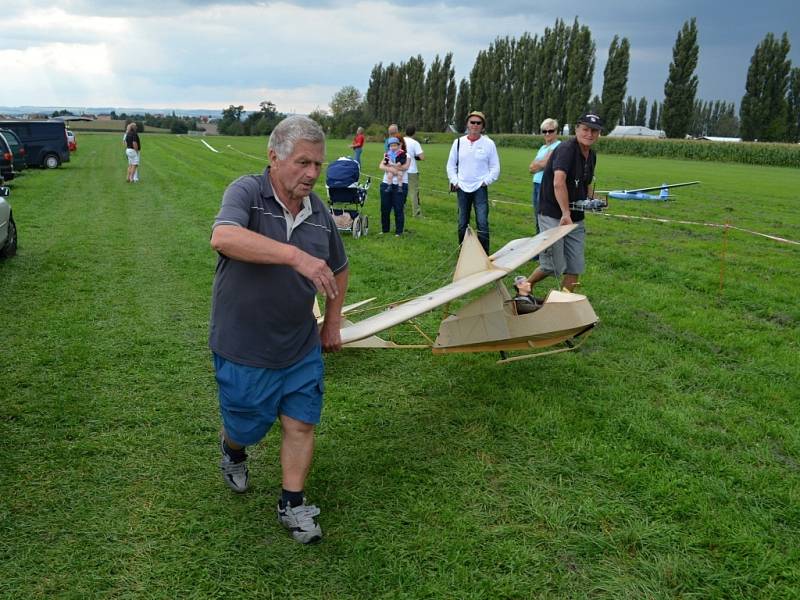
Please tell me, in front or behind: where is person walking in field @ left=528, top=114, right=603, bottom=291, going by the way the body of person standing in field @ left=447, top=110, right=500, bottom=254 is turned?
in front

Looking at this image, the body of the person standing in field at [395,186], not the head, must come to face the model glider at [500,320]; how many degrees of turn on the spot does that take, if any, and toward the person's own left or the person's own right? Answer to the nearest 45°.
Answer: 0° — they already face it

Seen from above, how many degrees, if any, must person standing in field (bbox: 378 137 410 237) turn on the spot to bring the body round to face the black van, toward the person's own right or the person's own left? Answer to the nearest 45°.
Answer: approximately 135° to the person's own right

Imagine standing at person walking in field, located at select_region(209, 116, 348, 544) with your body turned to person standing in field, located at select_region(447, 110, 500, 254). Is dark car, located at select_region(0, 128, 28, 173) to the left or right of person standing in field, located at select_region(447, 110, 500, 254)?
left

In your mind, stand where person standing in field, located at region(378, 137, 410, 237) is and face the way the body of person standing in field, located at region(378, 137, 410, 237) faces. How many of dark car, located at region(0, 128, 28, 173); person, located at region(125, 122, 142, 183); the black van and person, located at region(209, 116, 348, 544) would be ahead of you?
1

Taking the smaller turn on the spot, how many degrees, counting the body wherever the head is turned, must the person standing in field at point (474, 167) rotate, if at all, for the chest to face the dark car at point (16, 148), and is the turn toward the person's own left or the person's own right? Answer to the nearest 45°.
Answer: approximately 135° to the person's own right

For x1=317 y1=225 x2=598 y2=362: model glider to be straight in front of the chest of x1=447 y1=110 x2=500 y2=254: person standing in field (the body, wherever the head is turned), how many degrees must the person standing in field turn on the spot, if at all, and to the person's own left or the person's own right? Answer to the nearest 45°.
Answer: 0° — they already face it

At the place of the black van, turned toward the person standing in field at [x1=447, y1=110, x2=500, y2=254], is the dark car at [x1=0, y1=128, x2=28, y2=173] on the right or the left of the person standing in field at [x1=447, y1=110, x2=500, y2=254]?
right

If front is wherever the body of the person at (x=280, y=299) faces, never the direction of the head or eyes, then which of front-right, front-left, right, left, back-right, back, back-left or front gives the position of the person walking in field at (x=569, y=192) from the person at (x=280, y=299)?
left

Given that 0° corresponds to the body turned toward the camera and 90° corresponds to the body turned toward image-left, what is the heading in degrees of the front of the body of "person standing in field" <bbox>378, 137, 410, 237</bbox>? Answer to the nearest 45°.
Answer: approximately 0°

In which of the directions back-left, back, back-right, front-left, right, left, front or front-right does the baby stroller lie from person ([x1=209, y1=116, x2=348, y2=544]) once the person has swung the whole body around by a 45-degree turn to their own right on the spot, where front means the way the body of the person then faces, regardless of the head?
back

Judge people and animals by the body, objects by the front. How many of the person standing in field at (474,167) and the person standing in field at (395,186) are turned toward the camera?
2
